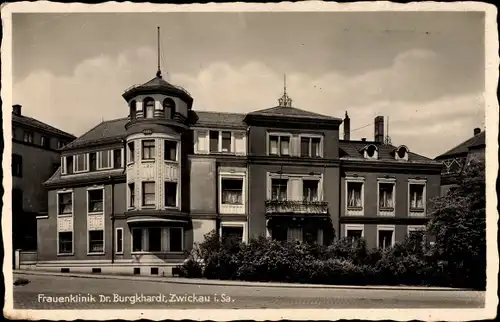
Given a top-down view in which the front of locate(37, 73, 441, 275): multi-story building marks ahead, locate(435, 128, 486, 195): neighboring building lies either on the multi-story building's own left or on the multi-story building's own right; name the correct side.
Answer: on the multi-story building's own left

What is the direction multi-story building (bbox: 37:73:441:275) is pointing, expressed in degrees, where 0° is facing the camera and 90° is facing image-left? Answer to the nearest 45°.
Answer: approximately 0°

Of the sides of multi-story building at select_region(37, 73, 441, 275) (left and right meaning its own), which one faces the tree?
left
